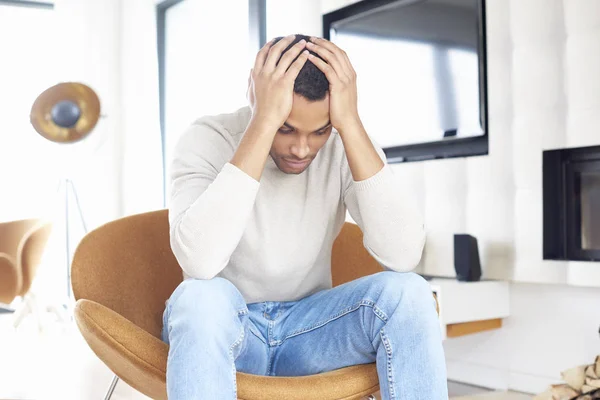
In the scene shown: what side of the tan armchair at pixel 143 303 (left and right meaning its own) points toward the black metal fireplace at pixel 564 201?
left

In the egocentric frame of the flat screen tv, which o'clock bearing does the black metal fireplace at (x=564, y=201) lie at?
The black metal fireplace is roughly at 9 o'clock from the flat screen tv.

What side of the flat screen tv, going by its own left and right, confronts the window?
right

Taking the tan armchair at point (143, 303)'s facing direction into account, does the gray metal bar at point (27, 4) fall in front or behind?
behind

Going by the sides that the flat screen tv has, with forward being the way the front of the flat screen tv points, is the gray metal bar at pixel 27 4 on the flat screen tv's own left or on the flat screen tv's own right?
on the flat screen tv's own right

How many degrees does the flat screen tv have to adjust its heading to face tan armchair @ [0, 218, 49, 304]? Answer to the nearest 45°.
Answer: approximately 45° to its right

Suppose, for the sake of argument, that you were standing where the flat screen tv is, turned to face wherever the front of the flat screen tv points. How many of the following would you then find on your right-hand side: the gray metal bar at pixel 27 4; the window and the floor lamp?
3

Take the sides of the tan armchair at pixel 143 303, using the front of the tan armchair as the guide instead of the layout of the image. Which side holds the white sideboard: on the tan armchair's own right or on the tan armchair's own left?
on the tan armchair's own left

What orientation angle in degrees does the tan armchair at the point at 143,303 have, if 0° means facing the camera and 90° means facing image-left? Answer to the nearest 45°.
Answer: approximately 315°
